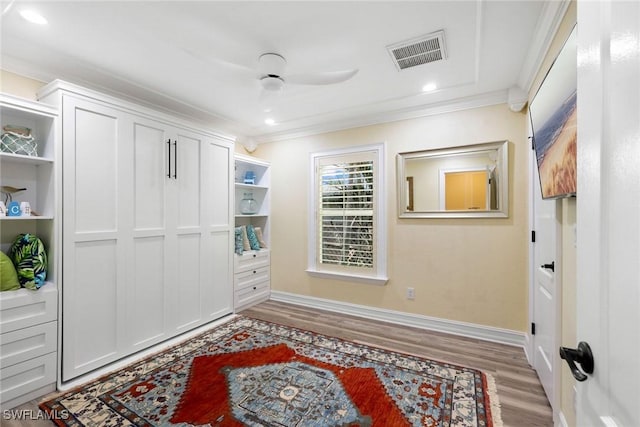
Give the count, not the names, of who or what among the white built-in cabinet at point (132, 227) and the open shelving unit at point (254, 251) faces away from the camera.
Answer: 0

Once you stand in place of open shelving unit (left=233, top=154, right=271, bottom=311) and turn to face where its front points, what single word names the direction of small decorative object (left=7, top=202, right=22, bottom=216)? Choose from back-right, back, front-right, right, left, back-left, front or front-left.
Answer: right

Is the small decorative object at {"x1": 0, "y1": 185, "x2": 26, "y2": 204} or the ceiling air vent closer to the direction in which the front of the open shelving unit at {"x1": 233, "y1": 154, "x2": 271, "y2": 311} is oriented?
the ceiling air vent

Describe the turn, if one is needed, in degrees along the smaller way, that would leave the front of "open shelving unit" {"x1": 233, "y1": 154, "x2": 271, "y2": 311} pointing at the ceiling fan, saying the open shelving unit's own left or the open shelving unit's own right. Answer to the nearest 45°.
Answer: approximately 45° to the open shelving unit's own right

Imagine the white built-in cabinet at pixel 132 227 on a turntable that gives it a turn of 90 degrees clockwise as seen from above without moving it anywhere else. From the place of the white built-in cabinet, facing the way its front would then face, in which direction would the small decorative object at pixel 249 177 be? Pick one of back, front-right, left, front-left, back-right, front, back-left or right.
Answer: back

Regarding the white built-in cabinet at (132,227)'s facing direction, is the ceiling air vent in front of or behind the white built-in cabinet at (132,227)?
in front

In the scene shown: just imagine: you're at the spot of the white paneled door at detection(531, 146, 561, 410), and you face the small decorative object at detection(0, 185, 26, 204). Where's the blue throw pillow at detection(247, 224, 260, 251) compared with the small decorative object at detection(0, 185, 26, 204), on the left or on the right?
right

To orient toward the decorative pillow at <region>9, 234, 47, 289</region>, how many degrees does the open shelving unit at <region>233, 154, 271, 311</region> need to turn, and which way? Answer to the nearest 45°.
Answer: approximately 90° to its right

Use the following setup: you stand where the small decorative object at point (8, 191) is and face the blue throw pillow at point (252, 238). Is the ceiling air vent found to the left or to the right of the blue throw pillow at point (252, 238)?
right

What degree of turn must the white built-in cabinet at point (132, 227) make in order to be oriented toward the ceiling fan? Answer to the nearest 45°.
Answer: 0° — it already faces it

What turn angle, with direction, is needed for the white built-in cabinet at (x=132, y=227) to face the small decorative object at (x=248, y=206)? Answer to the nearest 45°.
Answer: approximately 90° to its left

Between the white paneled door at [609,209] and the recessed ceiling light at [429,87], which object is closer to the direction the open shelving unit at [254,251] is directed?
the recessed ceiling light

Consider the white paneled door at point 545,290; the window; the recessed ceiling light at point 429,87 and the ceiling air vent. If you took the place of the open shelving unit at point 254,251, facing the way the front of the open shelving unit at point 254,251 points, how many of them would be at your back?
0

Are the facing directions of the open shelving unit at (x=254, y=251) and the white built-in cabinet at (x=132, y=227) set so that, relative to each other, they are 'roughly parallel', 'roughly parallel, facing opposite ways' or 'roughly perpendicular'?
roughly parallel

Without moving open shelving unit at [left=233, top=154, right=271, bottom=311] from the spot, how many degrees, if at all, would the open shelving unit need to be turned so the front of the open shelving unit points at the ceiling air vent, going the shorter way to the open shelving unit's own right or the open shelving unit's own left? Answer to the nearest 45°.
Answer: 0° — it already faces it

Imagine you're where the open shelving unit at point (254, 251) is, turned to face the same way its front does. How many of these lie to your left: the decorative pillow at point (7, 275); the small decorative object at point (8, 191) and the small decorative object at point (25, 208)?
0

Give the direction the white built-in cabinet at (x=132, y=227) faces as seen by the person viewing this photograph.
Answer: facing the viewer and to the right of the viewer

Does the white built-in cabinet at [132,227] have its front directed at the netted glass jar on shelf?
no

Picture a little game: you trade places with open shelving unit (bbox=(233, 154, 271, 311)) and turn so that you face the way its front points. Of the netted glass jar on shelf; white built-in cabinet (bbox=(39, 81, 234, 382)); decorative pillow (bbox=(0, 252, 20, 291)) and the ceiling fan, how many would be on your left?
0
